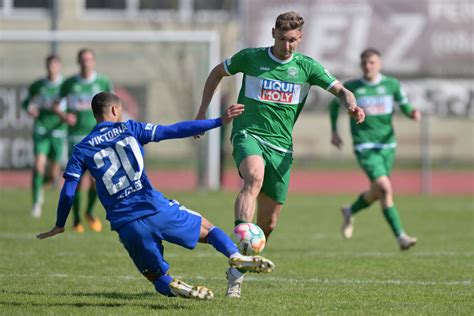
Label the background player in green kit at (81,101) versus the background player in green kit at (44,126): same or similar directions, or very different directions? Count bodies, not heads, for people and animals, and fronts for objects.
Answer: same or similar directions

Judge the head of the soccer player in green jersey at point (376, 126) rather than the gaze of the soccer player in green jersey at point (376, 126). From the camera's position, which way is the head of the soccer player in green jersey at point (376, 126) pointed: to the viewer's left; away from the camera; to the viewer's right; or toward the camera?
toward the camera

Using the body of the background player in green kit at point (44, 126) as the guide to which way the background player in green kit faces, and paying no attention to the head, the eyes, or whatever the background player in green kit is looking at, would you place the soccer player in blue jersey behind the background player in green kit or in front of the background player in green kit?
in front

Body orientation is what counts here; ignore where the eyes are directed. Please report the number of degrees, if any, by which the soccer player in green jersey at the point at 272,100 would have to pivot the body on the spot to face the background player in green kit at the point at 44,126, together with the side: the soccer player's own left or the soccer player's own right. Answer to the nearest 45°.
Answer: approximately 135° to the soccer player's own right

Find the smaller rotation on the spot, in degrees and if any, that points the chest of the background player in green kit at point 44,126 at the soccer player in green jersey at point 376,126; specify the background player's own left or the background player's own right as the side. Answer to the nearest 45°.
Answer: approximately 45° to the background player's own left

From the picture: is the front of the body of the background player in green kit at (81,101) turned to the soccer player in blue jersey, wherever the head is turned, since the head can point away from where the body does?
yes

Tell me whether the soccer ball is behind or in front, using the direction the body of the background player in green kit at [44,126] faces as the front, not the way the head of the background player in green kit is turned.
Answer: in front

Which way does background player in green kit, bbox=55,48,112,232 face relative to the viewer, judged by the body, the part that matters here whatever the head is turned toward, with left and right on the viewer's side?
facing the viewer

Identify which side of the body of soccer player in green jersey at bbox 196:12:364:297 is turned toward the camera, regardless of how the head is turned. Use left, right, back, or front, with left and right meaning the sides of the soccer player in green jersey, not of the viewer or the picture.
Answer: front

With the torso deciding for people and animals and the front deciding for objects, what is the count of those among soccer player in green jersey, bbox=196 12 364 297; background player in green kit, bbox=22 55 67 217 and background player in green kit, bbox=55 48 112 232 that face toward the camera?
3

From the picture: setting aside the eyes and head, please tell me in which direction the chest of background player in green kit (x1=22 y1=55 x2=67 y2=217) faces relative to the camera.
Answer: toward the camera

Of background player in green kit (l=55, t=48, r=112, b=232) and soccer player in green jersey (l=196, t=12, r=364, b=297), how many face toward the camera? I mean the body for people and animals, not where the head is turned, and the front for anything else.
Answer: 2

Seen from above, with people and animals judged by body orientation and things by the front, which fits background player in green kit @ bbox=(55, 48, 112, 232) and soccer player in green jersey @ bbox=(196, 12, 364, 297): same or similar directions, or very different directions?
same or similar directions
